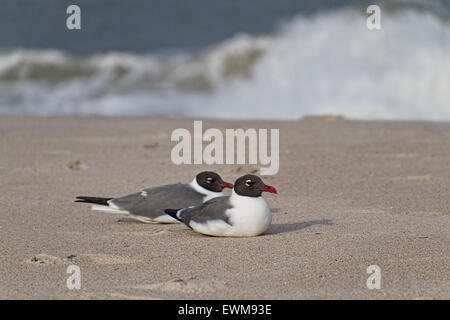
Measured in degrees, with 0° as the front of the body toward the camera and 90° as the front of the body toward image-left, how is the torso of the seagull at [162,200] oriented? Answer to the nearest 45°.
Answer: approximately 270°

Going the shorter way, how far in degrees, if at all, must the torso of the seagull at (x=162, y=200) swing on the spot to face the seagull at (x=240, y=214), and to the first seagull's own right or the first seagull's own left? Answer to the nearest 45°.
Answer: approximately 45° to the first seagull's own right
